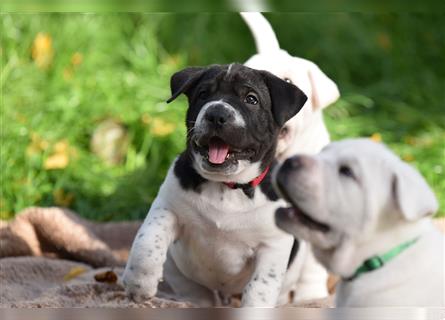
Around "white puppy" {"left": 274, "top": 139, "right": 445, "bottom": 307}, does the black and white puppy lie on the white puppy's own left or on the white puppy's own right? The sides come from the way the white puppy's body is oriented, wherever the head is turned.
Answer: on the white puppy's own right

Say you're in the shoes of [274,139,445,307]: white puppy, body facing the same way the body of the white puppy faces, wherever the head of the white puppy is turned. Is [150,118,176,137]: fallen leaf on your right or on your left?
on your right

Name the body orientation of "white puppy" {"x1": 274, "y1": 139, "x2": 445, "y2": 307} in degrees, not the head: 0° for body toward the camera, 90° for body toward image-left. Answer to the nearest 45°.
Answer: approximately 90°

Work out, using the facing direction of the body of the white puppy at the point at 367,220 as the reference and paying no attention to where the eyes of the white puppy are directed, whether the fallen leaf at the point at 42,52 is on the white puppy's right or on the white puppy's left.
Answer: on the white puppy's right
